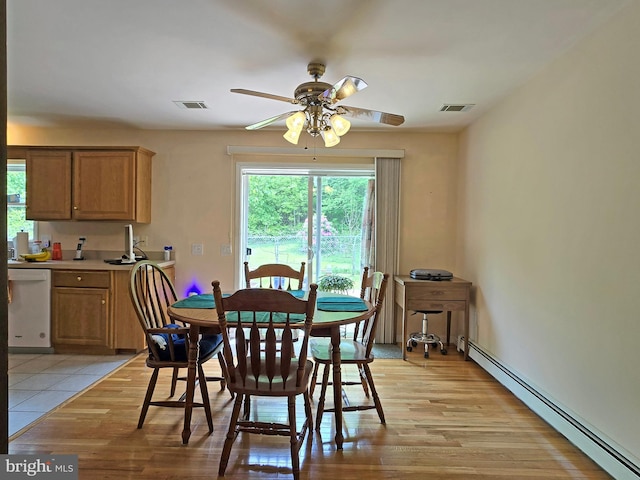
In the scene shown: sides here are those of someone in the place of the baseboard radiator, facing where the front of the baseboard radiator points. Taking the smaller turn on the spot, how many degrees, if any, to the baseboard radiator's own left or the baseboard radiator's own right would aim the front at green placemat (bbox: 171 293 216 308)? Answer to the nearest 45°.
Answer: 0° — it already faces it

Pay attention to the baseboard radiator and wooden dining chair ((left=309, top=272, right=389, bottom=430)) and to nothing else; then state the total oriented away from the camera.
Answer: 0

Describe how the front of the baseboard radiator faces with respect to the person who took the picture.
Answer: facing the viewer and to the left of the viewer

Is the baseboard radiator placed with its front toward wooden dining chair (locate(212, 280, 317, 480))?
yes

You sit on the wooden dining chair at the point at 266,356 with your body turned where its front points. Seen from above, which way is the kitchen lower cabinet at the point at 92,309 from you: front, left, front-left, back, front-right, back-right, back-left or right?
front-left

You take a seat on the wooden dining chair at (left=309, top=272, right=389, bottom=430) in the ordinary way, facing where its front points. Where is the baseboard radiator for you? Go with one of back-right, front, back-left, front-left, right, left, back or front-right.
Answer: back

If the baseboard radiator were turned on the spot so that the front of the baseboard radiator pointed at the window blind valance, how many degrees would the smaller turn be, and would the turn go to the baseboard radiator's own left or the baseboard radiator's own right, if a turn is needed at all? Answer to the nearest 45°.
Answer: approximately 45° to the baseboard radiator's own right

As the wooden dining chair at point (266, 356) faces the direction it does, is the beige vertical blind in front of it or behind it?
in front

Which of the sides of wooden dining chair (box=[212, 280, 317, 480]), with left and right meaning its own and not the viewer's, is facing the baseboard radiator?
right

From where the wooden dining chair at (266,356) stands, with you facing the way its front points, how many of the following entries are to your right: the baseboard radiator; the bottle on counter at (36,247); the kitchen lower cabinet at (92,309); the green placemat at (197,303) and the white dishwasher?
1

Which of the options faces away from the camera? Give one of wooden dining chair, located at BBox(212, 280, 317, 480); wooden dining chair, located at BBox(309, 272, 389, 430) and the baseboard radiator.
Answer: wooden dining chair, located at BBox(212, 280, 317, 480)

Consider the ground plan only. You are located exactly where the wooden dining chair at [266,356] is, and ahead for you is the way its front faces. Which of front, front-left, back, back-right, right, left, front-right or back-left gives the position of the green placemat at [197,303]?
front-left

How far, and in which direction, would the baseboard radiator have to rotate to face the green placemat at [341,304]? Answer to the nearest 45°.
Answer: approximately 45° to its right

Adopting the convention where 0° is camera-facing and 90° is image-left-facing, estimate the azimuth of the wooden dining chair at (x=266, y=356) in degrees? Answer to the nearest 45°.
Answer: approximately 180°

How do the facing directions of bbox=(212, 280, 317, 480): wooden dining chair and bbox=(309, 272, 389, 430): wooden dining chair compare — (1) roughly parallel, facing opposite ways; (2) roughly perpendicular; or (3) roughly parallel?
roughly perpendicular

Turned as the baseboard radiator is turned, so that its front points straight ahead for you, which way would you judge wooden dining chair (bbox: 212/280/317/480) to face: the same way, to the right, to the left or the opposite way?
to the right

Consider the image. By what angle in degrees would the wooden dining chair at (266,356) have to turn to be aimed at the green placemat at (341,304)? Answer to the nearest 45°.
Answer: approximately 45° to its right

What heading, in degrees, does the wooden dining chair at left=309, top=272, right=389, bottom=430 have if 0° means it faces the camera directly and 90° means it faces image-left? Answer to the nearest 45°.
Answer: approximately 90°

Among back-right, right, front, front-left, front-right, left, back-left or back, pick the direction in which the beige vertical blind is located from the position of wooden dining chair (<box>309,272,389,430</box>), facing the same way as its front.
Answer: right

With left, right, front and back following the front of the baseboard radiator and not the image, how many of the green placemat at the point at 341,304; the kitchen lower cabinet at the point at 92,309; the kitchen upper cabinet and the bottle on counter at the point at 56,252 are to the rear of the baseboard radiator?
0

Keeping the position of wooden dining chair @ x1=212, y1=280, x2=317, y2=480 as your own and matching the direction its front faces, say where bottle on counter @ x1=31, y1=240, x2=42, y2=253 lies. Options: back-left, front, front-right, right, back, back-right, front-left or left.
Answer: front-left
